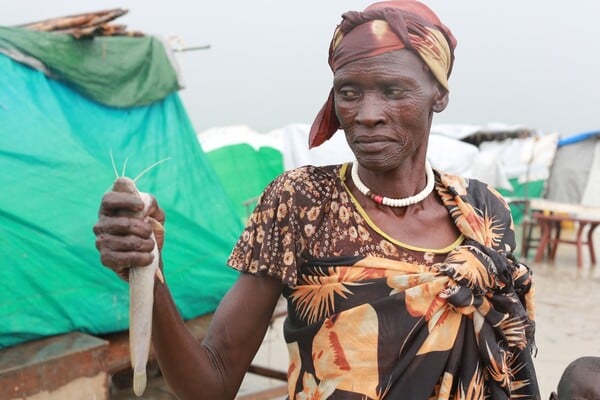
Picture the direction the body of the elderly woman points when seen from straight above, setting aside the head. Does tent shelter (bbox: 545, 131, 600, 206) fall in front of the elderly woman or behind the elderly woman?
behind

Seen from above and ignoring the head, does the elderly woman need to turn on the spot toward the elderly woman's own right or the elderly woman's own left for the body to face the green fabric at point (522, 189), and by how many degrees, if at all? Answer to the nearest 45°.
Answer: approximately 180°

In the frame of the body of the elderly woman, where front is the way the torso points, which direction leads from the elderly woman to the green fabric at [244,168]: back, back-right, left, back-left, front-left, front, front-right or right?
back

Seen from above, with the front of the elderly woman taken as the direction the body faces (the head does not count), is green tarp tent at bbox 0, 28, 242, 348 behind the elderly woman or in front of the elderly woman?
behind

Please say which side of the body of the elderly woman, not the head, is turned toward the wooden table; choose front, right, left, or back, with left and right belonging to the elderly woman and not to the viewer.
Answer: back

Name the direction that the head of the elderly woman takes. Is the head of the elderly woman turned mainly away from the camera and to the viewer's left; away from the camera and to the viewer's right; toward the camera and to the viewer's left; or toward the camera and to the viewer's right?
toward the camera and to the viewer's left

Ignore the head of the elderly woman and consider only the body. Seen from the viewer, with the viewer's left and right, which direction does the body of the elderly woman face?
facing the viewer

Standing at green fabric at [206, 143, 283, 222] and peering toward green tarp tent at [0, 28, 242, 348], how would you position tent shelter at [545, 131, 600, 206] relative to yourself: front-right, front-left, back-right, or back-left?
back-left
